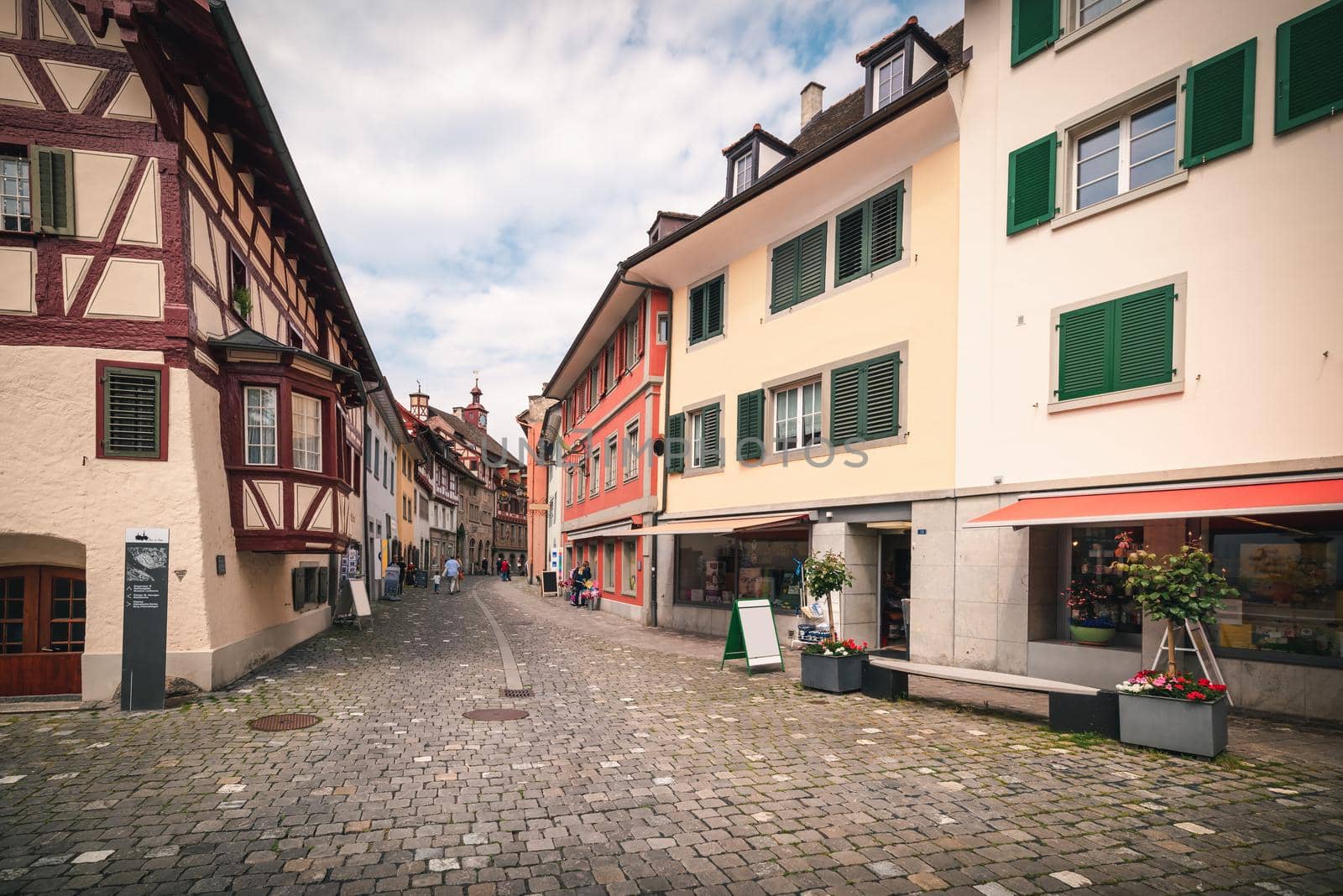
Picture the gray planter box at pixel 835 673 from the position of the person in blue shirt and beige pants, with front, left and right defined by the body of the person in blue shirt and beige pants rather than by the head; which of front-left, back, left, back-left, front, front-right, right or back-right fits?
back

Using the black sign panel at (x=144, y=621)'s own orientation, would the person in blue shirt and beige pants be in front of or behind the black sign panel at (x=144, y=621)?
behind

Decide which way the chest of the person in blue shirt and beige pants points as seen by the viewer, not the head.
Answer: away from the camera

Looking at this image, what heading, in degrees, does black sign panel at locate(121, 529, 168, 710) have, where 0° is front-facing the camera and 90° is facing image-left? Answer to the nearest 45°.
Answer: approximately 0°

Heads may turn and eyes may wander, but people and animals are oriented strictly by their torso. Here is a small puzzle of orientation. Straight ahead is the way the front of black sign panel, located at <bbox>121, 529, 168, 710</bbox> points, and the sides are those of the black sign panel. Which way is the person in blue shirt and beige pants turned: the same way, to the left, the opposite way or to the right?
the opposite way

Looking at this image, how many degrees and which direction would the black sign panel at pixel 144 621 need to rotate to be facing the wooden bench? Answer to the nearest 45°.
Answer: approximately 45° to its left

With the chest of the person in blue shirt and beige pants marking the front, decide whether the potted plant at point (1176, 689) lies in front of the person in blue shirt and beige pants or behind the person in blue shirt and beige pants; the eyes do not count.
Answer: behind

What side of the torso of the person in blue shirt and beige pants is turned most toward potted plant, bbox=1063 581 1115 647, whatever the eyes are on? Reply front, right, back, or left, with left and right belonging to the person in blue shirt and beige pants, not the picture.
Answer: back

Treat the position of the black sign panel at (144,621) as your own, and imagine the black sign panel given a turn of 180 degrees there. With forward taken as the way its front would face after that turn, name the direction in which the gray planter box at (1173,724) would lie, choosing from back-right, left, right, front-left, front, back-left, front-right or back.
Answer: back-right

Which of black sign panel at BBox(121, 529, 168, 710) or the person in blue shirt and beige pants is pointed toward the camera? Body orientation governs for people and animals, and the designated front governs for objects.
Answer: the black sign panel

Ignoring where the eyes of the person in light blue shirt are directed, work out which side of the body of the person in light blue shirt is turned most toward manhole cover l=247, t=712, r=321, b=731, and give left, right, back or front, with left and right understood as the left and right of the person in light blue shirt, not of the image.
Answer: back
